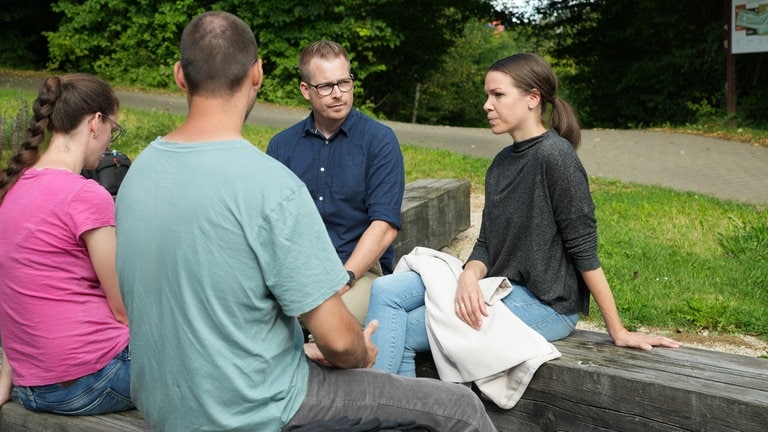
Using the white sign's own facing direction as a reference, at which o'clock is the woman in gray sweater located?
The woman in gray sweater is roughly at 12 o'clock from the white sign.

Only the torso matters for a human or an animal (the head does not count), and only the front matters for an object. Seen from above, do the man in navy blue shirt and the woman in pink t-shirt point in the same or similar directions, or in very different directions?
very different directions

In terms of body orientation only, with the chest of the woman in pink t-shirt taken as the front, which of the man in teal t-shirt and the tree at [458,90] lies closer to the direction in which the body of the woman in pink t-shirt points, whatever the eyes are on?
the tree

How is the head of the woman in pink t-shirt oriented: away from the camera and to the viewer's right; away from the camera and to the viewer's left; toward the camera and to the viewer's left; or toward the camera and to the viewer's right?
away from the camera and to the viewer's right

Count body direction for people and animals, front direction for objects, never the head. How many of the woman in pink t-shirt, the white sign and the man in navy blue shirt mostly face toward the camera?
2

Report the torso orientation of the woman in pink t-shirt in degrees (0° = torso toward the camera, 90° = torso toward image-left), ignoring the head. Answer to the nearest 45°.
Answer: approximately 225°

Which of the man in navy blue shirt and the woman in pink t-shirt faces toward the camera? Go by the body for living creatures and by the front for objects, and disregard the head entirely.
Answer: the man in navy blue shirt

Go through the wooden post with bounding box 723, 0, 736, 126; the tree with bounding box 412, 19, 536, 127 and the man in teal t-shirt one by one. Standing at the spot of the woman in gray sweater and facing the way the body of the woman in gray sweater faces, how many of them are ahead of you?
1

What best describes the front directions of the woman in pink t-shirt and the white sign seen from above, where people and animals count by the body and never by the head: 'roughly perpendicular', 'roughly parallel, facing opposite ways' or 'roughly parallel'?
roughly parallel, facing opposite ways

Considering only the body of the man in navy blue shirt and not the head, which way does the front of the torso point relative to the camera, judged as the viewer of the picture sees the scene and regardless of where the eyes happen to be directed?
toward the camera

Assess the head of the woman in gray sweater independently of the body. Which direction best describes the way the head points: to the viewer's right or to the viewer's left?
to the viewer's left

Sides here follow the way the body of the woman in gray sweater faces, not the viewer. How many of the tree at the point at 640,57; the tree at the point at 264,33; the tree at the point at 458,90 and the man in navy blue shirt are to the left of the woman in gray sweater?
0

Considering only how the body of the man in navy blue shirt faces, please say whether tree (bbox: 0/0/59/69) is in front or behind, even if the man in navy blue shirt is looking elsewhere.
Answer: behind

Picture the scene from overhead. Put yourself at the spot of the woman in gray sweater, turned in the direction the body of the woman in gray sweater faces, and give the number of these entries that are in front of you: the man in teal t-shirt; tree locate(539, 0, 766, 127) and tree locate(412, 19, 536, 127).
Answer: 1

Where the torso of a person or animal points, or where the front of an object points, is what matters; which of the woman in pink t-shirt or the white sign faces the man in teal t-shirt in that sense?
the white sign

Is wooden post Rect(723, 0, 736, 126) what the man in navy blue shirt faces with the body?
no

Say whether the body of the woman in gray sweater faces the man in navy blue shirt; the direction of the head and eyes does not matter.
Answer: no

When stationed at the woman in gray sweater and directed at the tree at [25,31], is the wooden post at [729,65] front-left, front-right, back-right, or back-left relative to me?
front-right

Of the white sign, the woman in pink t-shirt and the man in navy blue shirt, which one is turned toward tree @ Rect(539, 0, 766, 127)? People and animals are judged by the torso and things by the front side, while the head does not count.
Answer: the woman in pink t-shirt

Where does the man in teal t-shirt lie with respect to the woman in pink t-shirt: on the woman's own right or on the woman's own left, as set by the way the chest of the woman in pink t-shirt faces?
on the woman's own right

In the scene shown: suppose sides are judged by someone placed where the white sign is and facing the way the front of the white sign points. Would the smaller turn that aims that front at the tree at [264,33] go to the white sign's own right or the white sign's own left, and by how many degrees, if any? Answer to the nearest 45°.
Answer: approximately 90° to the white sign's own right

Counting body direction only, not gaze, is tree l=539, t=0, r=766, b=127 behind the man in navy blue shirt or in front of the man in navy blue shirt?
behind

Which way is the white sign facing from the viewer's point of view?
toward the camera

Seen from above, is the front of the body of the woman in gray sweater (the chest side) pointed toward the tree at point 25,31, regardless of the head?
no

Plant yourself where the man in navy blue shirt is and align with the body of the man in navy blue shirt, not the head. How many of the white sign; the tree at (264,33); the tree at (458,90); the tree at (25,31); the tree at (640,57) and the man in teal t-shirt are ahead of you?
1
